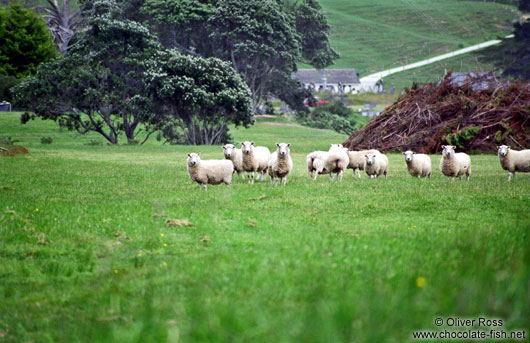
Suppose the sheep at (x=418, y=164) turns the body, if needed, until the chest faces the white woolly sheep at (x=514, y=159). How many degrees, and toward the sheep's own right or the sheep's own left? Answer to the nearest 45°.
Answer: approximately 135° to the sheep's own left

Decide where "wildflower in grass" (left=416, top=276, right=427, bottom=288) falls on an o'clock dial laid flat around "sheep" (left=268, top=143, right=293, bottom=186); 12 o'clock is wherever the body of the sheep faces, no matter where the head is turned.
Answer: The wildflower in grass is roughly at 12 o'clock from the sheep.

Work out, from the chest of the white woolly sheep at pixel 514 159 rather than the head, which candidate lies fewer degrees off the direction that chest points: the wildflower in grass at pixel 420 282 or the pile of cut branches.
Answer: the wildflower in grass

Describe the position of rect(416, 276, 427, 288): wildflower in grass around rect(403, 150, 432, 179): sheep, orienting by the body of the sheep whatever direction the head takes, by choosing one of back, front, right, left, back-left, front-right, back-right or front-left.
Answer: front-left

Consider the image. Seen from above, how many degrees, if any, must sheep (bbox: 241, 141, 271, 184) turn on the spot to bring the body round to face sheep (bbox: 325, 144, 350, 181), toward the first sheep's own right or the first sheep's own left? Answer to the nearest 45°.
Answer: approximately 135° to the first sheep's own left

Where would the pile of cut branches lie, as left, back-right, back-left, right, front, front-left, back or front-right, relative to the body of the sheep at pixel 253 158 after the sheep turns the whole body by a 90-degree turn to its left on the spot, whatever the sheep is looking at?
left

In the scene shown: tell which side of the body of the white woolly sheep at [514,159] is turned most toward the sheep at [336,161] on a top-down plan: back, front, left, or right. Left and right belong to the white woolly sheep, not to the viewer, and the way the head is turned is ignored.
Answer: front

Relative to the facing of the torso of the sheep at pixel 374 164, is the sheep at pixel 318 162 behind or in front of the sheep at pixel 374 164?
in front

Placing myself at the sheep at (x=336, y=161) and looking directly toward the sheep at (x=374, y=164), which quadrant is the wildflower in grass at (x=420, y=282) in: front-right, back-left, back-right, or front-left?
back-right

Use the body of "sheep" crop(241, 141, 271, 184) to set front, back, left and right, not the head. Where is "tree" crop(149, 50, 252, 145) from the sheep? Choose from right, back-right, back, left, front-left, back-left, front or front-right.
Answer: back-right
